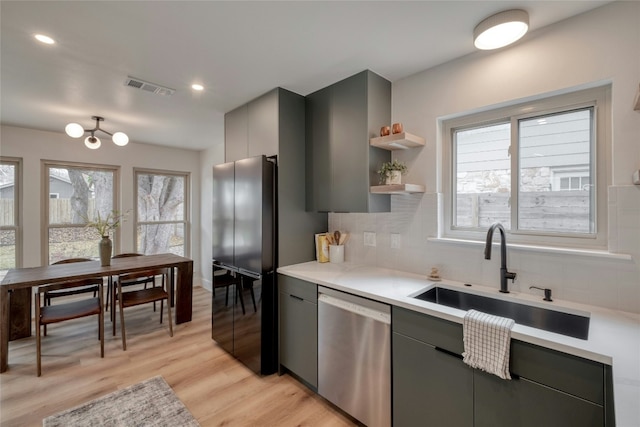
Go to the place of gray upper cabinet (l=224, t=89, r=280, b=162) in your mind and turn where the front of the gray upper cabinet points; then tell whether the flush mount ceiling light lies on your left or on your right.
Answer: on your left

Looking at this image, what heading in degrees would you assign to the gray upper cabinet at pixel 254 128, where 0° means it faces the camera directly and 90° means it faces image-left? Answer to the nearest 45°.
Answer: approximately 45°

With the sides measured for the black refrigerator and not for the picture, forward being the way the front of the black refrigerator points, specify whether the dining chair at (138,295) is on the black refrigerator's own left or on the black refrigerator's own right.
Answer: on the black refrigerator's own right

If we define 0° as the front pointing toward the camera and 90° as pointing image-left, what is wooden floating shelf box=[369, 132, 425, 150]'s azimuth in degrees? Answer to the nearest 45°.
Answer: approximately 45°

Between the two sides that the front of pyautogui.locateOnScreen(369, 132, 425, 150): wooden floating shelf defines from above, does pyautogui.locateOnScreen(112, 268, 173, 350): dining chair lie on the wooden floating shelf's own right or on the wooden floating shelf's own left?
on the wooden floating shelf's own right

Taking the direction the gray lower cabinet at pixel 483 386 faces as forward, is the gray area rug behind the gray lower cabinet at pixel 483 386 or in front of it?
in front

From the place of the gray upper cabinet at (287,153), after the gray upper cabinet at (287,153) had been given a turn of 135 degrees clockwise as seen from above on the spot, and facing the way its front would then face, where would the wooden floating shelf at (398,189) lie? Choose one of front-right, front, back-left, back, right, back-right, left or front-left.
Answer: back-right

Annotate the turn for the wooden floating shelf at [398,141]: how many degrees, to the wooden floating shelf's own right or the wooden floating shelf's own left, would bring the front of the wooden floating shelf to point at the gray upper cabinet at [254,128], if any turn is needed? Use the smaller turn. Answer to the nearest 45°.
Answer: approximately 45° to the wooden floating shelf's own right

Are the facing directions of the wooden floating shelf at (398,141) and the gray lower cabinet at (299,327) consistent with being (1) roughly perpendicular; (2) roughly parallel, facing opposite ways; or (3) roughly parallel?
roughly parallel

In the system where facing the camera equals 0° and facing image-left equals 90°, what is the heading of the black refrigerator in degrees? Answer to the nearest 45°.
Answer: approximately 45°

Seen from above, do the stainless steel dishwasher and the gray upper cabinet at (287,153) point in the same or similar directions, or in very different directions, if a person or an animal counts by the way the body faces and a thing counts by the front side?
same or similar directions

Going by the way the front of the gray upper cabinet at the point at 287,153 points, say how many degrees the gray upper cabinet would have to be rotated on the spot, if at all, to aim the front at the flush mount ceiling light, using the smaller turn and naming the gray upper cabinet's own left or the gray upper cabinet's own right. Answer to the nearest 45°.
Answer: approximately 90° to the gray upper cabinet's own left

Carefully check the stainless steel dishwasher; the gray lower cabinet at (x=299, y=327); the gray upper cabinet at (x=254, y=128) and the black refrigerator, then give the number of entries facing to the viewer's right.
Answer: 0
